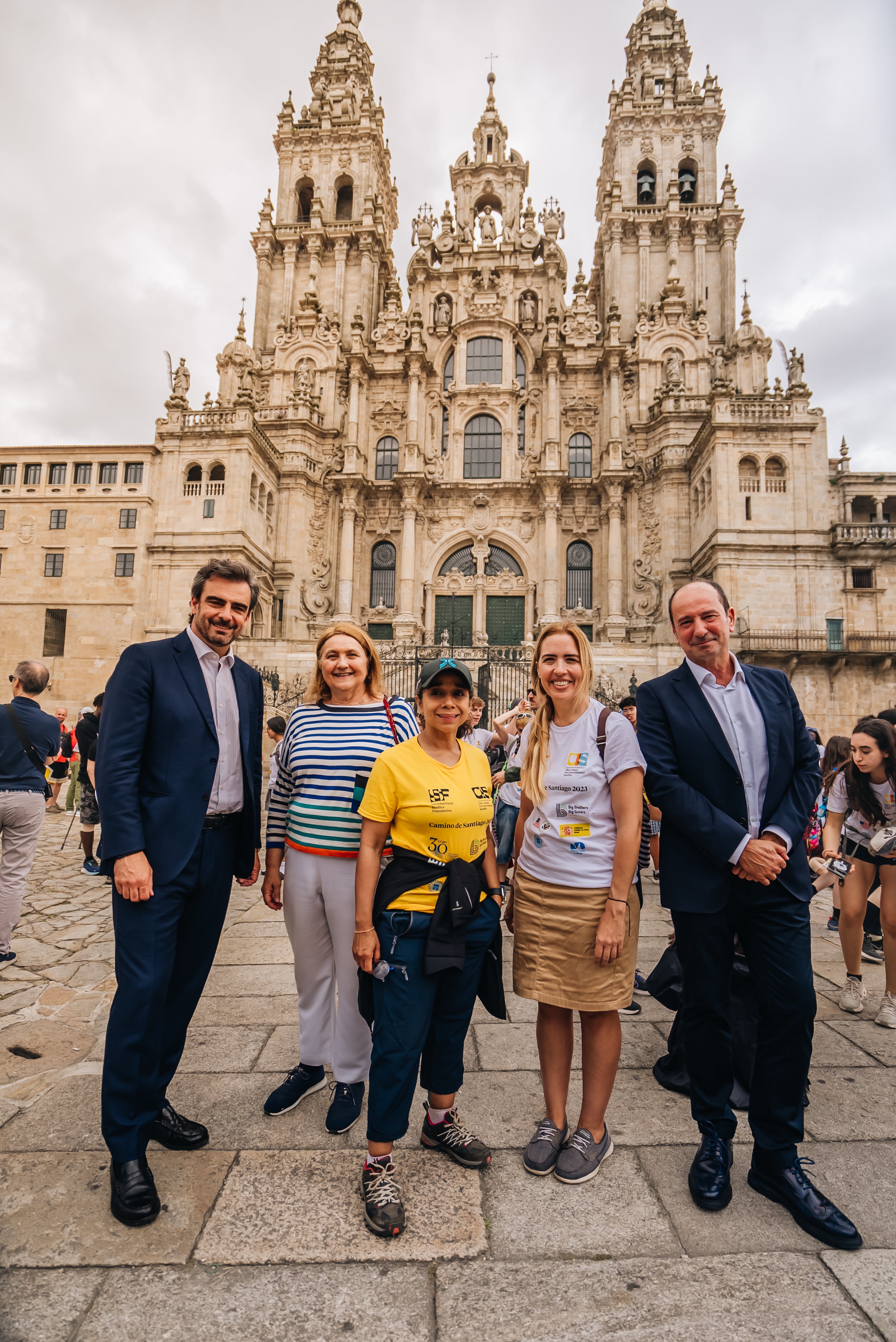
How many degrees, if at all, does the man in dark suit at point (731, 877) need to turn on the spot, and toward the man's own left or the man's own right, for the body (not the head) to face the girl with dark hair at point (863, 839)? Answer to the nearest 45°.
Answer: approximately 180°

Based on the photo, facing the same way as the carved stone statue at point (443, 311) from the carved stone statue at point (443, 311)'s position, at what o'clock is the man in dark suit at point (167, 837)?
The man in dark suit is roughly at 12 o'clock from the carved stone statue.

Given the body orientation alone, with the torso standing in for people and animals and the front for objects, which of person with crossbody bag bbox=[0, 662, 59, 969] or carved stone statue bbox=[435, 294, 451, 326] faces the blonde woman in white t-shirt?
the carved stone statue

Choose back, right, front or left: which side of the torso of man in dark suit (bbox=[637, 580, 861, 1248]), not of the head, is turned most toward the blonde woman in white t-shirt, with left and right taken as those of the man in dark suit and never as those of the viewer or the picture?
right

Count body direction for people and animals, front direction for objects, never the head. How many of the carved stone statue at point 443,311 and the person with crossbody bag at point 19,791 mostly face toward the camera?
1

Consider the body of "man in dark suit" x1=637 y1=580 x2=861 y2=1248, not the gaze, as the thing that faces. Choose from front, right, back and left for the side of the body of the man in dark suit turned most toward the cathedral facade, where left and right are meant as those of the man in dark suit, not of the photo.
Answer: back

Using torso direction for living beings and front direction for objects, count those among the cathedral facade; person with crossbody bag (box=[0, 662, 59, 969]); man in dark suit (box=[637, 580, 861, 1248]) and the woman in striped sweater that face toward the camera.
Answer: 3

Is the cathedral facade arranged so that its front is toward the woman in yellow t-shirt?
yes

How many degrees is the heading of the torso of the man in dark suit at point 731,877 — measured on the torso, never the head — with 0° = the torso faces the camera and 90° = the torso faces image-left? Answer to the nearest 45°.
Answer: approximately 0°
